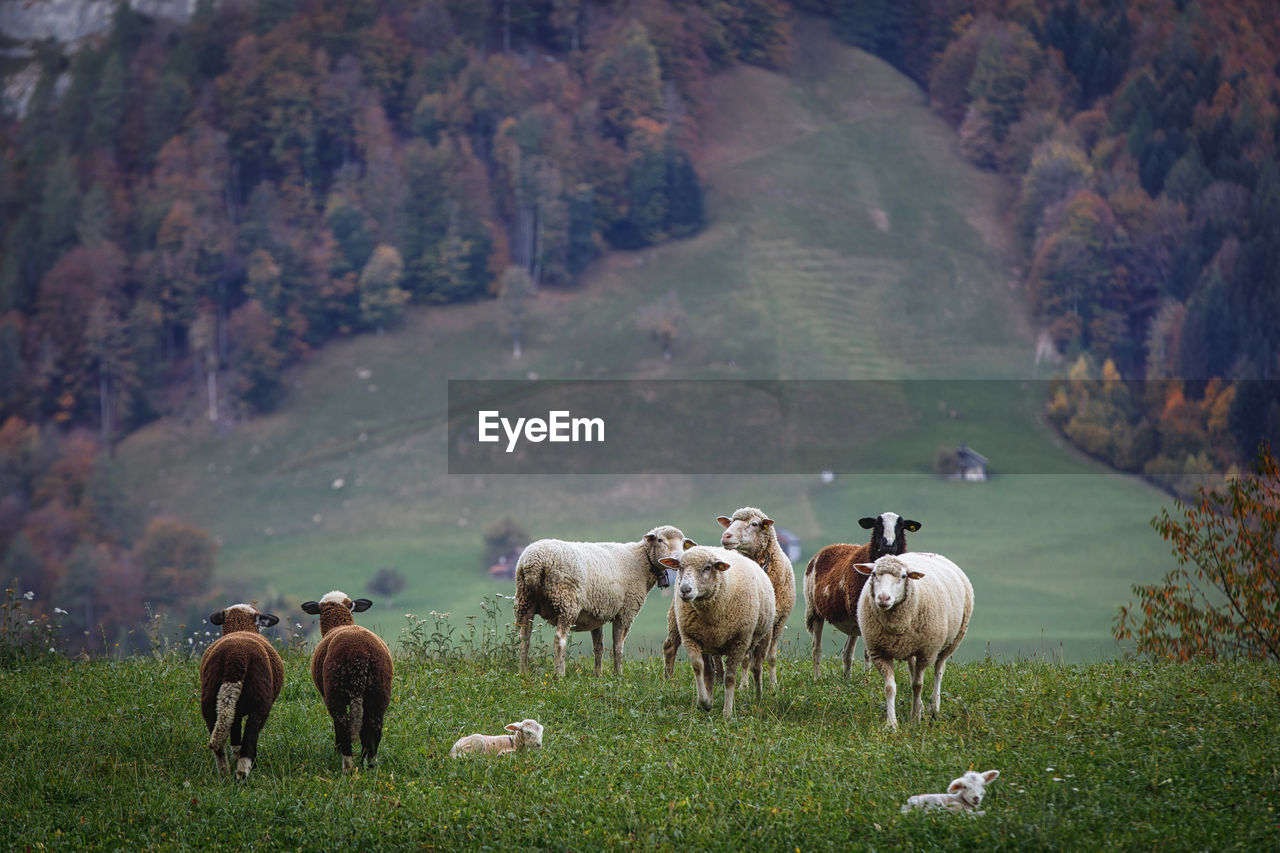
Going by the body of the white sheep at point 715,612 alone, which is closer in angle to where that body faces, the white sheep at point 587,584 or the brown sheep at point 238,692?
the brown sheep

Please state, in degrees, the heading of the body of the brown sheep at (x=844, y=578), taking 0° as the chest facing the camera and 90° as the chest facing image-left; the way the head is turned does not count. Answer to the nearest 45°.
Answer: approximately 315°

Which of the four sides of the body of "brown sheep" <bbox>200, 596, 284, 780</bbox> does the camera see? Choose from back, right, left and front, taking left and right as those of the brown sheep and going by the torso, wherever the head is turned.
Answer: back

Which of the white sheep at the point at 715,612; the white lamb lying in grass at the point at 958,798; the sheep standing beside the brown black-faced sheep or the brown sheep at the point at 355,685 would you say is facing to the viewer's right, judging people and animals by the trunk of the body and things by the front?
the white lamb lying in grass

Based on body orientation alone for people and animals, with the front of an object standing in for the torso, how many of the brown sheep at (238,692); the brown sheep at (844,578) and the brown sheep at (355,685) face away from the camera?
2

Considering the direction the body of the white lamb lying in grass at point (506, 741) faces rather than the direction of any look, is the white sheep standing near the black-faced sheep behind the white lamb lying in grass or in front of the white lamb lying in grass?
in front

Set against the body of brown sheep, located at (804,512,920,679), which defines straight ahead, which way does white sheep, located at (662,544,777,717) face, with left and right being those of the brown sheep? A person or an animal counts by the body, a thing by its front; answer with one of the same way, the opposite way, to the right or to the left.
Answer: to the right

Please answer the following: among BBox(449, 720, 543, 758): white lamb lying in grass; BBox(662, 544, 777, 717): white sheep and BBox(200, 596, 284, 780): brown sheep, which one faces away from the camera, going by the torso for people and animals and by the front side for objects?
the brown sheep

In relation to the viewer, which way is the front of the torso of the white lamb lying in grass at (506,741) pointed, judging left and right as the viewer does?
facing to the right of the viewer

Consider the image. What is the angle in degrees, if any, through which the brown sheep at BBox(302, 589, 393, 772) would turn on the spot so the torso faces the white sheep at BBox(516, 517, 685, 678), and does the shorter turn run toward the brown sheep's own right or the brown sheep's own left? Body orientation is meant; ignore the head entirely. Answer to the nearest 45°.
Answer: approximately 45° to the brown sheep's own right
